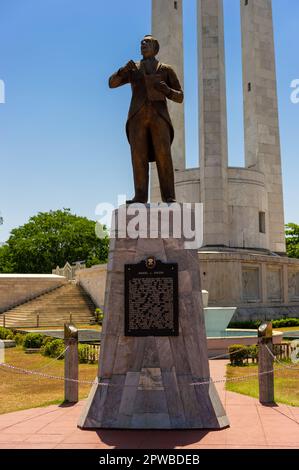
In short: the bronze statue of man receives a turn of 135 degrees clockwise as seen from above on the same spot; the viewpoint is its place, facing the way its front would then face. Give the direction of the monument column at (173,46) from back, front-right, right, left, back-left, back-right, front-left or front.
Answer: front-right

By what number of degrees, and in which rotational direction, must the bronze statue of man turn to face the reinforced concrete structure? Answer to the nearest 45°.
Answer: approximately 180°

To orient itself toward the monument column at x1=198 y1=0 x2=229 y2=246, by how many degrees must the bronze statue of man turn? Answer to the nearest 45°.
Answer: approximately 180°

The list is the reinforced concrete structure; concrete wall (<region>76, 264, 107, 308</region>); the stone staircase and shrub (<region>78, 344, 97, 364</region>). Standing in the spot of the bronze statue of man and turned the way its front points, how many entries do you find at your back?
4

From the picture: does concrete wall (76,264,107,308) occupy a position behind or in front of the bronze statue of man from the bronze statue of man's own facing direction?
behind

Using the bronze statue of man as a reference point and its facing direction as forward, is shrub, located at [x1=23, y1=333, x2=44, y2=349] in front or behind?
behind

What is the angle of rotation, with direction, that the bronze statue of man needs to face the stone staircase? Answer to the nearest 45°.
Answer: approximately 180°

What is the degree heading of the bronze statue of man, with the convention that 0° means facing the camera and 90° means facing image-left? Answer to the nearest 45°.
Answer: approximately 0°

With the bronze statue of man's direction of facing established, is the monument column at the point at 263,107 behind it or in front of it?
behind
